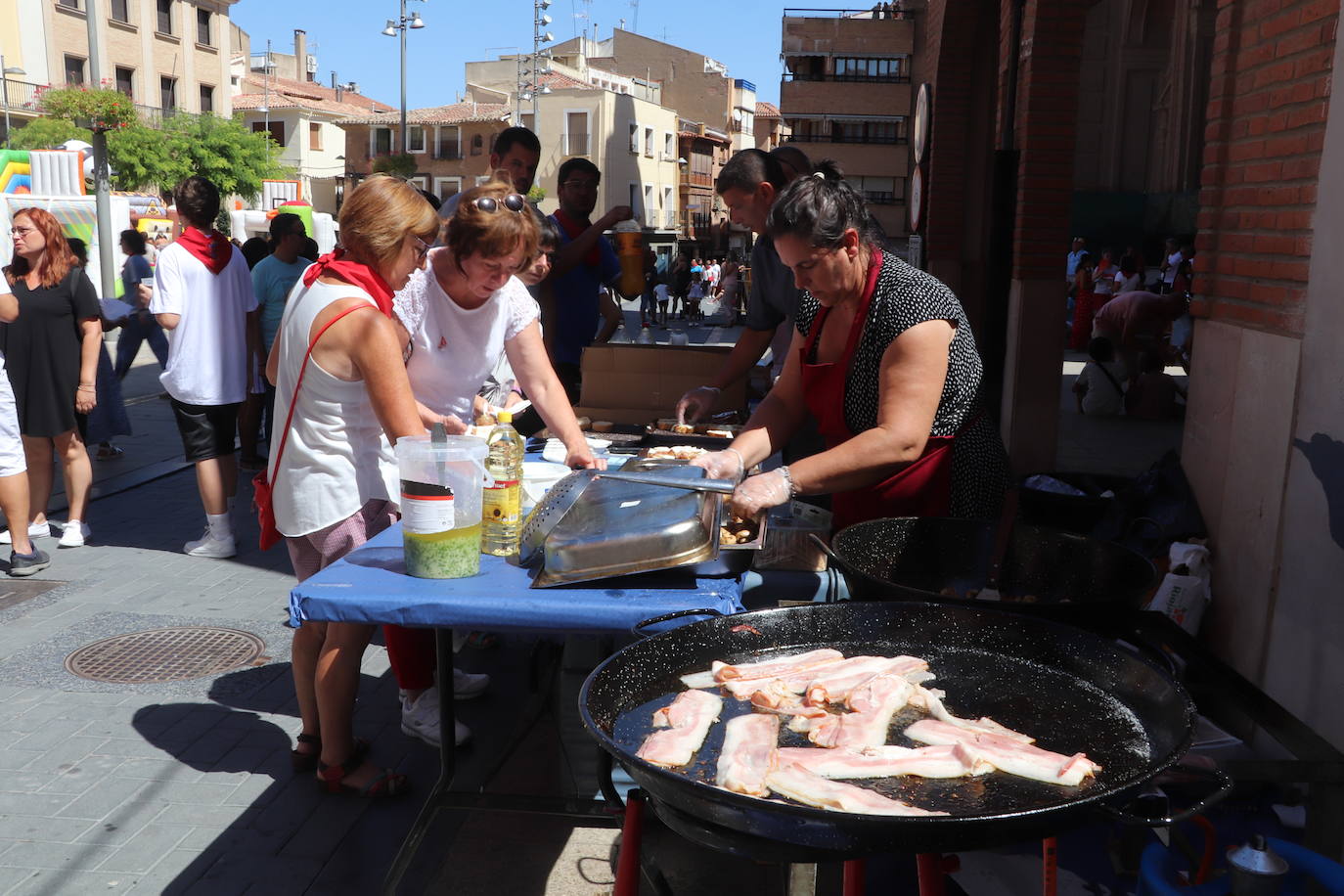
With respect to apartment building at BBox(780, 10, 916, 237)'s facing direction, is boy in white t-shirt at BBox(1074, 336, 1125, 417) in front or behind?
in front

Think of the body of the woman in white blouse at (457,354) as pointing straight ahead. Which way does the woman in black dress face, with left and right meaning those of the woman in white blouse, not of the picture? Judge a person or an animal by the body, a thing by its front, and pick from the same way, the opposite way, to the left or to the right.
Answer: to the right

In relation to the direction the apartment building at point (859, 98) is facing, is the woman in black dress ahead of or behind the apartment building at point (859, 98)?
ahead

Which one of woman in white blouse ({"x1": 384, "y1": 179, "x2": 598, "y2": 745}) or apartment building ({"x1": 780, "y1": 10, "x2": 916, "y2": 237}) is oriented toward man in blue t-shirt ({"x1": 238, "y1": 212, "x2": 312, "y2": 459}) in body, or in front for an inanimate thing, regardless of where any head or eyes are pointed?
the apartment building

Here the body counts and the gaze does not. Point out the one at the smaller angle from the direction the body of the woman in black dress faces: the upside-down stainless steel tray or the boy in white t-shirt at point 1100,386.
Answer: the upside-down stainless steel tray

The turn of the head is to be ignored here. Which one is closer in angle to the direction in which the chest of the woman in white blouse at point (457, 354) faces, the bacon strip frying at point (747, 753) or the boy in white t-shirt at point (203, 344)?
the bacon strip frying

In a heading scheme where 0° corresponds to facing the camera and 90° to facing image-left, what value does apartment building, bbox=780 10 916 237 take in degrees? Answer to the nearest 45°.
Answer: approximately 0°

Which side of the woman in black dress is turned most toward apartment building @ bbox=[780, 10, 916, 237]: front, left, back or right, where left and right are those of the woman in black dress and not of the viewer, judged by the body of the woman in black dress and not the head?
back

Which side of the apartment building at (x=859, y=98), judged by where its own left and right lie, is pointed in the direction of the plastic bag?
front

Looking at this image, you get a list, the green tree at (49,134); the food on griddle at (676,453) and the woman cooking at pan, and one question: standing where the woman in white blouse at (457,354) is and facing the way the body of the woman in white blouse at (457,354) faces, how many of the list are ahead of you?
2

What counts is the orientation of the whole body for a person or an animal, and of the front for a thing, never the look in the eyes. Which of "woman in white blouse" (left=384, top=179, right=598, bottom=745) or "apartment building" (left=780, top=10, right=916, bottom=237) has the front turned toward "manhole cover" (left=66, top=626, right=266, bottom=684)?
the apartment building
